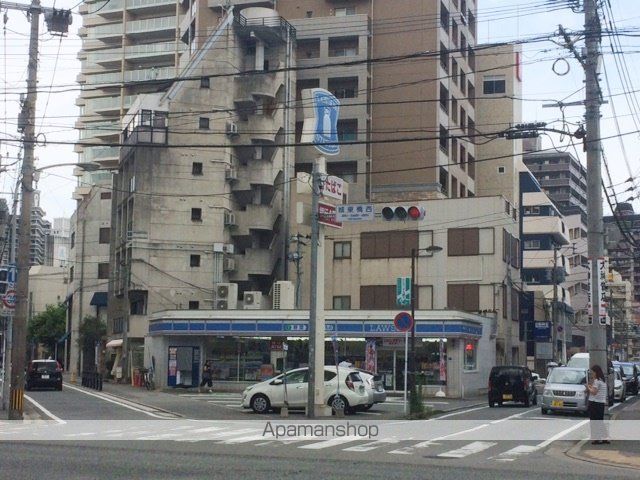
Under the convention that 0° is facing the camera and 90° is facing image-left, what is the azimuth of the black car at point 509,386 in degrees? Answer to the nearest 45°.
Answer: approximately 180°

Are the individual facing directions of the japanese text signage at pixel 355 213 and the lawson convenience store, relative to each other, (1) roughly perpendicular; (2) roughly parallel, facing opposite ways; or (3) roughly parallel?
roughly parallel

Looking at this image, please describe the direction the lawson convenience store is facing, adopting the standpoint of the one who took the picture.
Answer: facing the viewer

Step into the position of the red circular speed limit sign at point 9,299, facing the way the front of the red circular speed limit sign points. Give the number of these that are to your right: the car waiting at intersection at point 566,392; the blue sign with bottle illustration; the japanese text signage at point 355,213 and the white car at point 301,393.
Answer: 0

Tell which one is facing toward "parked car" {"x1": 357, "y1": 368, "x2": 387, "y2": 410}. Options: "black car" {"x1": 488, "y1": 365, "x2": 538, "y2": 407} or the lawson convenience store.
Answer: the lawson convenience store

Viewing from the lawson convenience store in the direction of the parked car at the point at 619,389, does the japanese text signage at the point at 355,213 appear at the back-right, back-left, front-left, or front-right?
front-right

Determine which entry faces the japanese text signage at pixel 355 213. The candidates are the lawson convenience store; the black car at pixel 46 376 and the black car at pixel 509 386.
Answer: the lawson convenience store

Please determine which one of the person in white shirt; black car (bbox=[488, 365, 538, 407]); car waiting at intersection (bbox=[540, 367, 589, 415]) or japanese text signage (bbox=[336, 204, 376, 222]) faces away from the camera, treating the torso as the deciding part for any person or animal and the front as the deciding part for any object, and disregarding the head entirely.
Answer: the black car

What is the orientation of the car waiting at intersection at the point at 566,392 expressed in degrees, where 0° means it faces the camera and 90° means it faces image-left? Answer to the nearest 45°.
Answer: approximately 0°

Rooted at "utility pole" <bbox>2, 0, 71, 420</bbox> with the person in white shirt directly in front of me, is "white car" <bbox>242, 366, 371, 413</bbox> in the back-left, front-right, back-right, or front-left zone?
front-left

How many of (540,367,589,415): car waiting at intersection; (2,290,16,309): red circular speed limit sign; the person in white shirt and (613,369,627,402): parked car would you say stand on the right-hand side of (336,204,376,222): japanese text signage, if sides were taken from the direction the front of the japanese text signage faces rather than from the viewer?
1

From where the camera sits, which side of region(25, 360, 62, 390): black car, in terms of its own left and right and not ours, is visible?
back

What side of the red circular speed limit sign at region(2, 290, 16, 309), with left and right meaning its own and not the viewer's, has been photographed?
front
